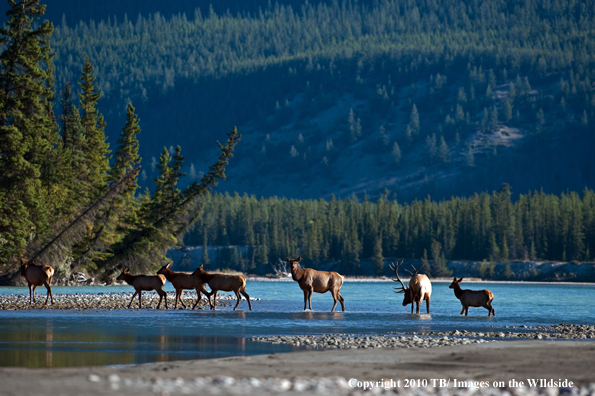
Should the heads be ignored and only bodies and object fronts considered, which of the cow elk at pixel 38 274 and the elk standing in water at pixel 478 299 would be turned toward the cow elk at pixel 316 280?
the elk standing in water

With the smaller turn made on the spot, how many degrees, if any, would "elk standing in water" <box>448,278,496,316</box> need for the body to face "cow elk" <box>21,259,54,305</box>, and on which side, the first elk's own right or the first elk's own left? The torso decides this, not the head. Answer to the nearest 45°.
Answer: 0° — it already faces it

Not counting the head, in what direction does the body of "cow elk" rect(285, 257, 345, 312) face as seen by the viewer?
to the viewer's left

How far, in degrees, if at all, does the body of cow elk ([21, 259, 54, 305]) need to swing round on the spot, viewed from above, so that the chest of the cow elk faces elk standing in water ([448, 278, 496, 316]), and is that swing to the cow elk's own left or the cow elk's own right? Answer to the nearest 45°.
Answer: approximately 180°

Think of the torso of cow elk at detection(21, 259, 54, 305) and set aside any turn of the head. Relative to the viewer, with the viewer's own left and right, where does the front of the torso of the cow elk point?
facing away from the viewer and to the left of the viewer

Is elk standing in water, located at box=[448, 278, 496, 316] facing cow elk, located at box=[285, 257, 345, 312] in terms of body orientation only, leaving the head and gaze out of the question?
yes

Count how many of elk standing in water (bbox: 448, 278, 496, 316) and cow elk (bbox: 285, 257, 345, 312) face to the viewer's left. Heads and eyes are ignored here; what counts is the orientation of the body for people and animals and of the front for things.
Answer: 2

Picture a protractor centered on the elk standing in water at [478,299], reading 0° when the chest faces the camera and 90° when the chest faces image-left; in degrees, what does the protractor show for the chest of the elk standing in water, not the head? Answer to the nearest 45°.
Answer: approximately 90°

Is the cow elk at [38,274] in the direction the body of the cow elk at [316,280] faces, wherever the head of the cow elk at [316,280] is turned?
yes

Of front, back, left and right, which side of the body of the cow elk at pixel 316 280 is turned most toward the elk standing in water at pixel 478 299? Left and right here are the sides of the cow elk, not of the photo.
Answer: back

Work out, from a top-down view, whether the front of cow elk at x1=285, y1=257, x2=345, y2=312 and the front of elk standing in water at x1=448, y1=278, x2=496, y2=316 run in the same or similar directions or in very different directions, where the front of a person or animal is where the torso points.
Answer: same or similar directions
